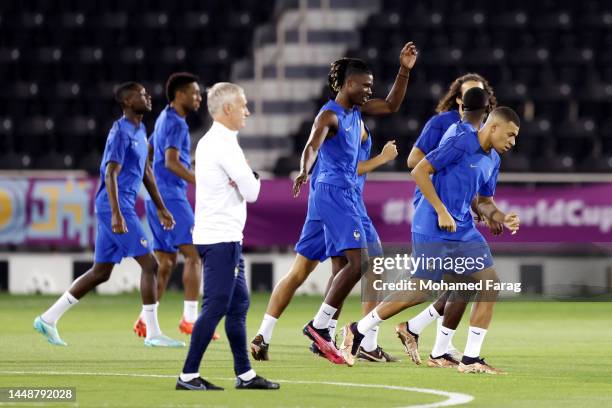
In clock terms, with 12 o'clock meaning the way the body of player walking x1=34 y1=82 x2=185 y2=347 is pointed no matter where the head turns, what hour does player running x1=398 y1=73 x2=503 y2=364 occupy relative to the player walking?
The player running is roughly at 1 o'clock from the player walking.

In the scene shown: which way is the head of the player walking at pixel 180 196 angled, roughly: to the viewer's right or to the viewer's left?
to the viewer's right

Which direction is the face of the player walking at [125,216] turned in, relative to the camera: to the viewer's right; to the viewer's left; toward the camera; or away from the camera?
to the viewer's right

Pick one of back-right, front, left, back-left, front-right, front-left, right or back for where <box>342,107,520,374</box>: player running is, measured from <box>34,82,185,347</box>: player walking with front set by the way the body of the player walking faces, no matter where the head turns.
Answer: front-right

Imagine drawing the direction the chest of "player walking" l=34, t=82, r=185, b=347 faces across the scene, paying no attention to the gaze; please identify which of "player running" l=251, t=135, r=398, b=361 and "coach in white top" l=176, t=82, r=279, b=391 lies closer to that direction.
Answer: the player running

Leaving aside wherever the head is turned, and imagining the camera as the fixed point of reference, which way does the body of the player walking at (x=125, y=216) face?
to the viewer's right
